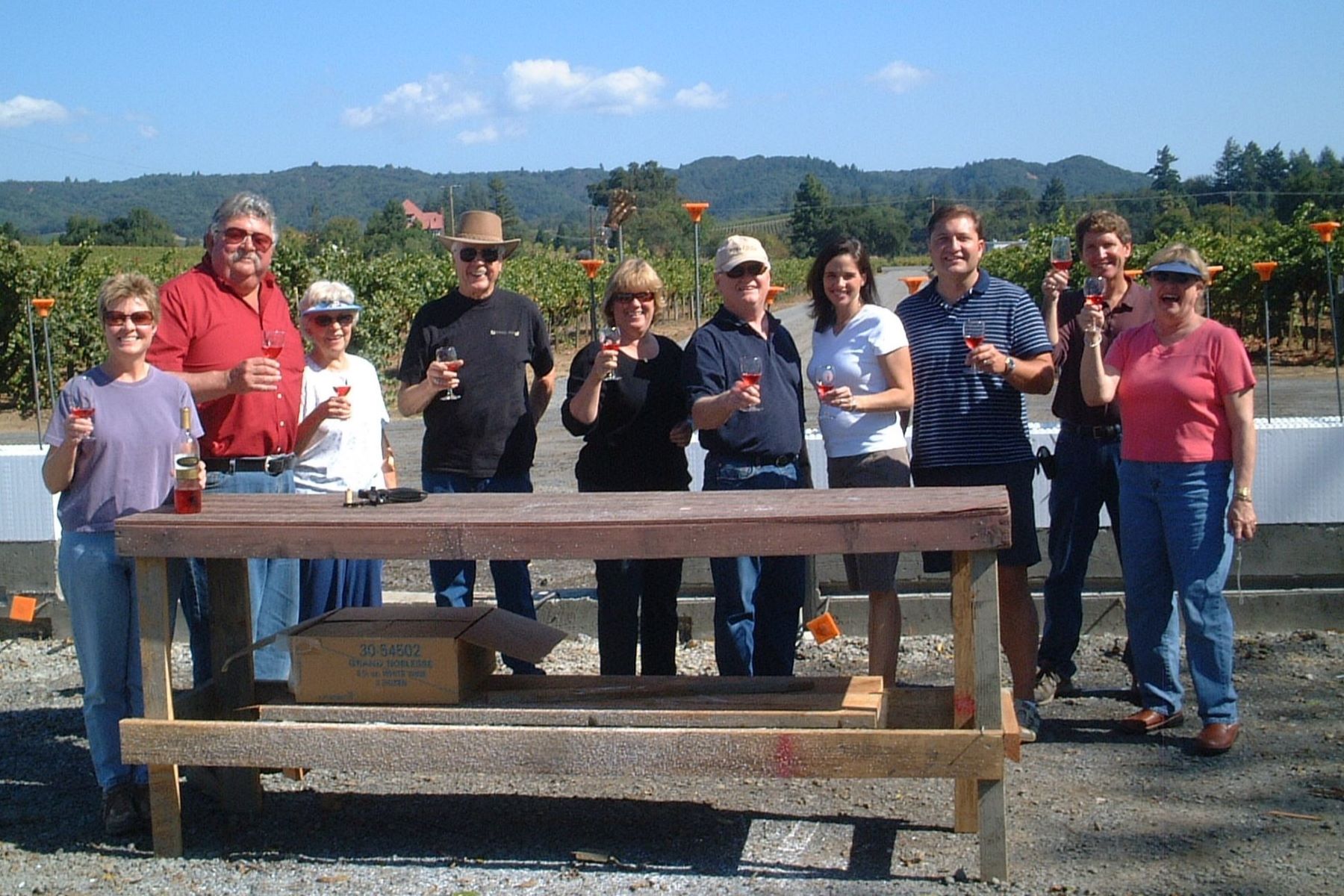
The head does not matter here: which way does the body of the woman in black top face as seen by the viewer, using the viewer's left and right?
facing the viewer

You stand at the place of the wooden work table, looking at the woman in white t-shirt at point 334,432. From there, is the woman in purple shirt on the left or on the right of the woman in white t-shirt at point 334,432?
left

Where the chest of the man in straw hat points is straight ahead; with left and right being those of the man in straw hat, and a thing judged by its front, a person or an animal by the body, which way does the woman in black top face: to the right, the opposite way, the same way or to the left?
the same way

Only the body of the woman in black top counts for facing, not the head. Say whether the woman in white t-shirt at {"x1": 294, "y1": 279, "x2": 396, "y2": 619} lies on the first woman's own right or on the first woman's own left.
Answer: on the first woman's own right

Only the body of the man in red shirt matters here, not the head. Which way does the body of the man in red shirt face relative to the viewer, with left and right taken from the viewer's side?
facing the viewer and to the right of the viewer

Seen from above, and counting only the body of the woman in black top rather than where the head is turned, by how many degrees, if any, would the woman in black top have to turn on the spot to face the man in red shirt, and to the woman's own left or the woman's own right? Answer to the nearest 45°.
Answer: approximately 90° to the woman's own right

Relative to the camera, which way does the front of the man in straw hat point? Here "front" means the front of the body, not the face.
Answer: toward the camera

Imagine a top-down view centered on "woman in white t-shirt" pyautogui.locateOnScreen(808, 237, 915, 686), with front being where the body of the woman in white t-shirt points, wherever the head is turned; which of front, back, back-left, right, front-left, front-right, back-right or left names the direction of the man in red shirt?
front-right

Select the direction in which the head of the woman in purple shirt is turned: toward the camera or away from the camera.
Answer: toward the camera

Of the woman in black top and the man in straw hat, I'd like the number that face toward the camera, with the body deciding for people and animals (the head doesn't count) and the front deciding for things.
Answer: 2

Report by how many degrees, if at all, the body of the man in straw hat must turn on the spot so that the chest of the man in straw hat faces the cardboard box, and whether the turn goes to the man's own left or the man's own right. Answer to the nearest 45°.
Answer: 0° — they already face it

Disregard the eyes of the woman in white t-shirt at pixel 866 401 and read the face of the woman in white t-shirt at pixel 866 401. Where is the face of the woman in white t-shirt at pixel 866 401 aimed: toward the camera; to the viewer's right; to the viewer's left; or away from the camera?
toward the camera

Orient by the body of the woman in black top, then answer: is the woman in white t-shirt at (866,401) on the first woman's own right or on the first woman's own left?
on the first woman's own left

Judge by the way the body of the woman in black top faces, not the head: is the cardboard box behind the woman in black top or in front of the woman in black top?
in front

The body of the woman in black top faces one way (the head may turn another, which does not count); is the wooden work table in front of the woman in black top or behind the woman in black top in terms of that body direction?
in front
